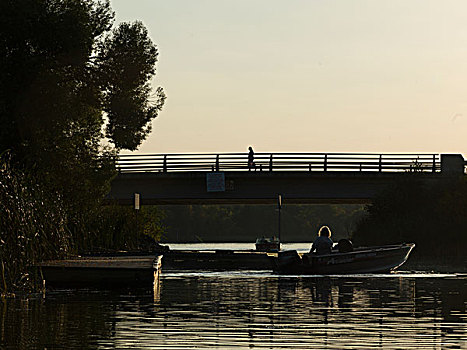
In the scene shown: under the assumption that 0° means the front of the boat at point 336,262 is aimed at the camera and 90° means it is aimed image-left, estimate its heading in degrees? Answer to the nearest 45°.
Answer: approximately 270°

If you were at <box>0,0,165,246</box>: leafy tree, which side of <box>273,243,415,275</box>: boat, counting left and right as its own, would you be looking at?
back
